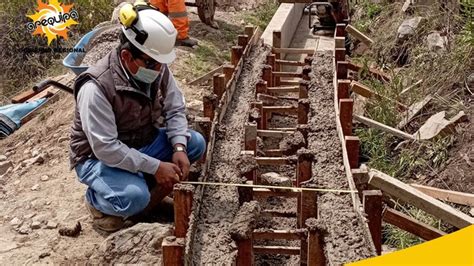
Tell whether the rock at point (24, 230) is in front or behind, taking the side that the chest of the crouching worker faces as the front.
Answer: behind

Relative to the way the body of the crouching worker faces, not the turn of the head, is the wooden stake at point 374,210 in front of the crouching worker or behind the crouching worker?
in front

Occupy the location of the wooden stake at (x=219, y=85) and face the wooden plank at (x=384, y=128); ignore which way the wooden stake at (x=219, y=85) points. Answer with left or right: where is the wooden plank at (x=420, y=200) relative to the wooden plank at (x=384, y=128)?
right

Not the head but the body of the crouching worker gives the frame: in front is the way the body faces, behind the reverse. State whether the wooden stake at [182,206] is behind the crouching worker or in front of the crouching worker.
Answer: in front

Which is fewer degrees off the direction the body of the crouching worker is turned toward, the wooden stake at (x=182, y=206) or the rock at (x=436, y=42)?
the wooden stake

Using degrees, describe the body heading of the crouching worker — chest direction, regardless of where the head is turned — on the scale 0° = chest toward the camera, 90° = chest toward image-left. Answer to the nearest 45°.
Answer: approximately 315°

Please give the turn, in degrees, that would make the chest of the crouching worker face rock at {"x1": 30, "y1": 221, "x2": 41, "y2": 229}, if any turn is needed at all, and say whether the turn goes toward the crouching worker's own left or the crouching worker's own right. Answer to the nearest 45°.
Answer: approximately 135° to the crouching worker's own right

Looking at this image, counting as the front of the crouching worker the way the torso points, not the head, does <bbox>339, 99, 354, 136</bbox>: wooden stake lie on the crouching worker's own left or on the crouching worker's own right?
on the crouching worker's own left

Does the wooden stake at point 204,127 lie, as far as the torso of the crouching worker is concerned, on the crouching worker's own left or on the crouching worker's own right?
on the crouching worker's own left

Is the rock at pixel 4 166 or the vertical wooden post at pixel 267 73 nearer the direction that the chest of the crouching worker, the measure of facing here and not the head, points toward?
the vertical wooden post

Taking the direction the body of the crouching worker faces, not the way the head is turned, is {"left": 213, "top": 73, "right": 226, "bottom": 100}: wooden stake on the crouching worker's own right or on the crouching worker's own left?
on the crouching worker's own left

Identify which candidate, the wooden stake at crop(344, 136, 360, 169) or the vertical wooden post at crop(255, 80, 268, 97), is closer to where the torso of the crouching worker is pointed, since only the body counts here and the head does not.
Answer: the wooden stake

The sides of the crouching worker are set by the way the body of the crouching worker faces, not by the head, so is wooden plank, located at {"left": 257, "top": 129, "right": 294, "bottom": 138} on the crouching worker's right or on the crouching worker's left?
on the crouching worker's left
